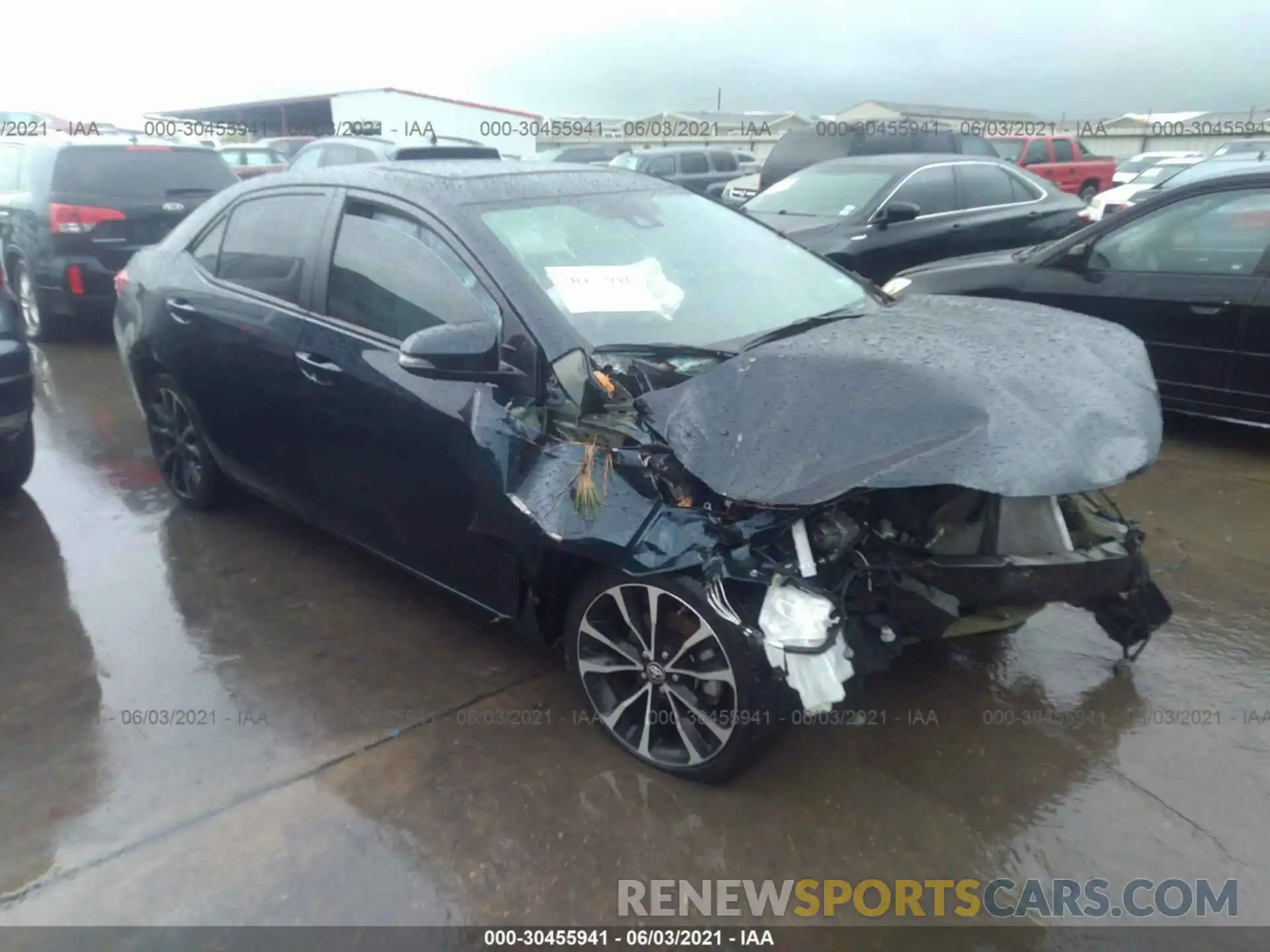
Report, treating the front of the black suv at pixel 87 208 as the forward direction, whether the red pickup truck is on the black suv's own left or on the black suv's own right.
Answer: on the black suv's own right

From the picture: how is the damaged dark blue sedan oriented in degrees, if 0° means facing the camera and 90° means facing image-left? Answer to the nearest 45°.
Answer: approximately 315°

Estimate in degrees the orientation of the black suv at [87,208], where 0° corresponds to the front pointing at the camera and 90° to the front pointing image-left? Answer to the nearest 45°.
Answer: approximately 135°
